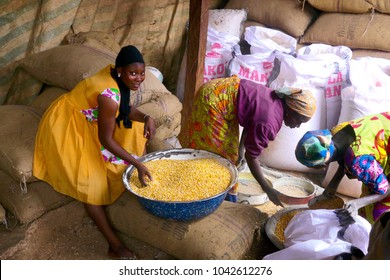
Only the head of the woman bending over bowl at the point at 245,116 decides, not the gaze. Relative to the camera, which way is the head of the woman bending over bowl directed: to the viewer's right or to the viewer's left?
to the viewer's right

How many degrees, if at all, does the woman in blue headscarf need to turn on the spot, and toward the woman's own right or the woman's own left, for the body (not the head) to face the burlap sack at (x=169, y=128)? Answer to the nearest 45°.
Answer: approximately 45° to the woman's own right

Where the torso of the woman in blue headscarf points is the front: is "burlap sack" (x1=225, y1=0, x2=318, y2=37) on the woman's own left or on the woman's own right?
on the woman's own right

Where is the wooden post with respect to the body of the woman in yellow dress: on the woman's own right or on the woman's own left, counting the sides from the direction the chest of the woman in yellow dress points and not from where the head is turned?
on the woman's own left

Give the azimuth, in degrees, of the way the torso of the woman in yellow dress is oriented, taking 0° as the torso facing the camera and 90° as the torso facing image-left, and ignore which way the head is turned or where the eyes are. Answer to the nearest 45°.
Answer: approximately 270°

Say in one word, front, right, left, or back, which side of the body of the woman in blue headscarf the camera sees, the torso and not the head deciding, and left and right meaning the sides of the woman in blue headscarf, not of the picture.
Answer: left

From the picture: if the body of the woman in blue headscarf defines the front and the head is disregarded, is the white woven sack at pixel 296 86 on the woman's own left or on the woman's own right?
on the woman's own right
